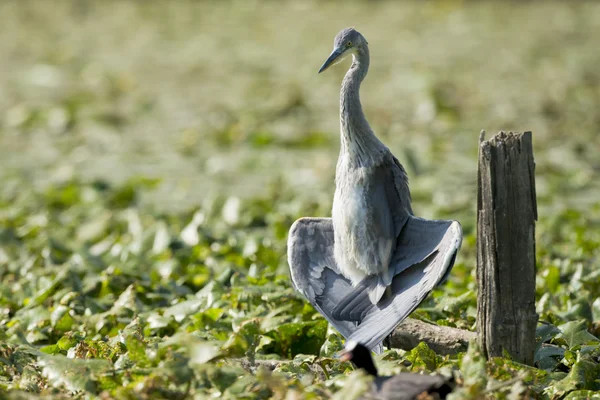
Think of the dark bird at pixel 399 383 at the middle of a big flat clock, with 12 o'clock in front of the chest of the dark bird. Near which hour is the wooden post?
The wooden post is roughly at 4 o'clock from the dark bird.

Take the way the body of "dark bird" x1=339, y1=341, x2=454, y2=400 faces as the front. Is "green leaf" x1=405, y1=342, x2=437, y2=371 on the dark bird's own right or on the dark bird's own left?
on the dark bird's own right

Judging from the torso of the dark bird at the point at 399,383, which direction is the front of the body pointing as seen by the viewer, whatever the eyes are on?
to the viewer's left
